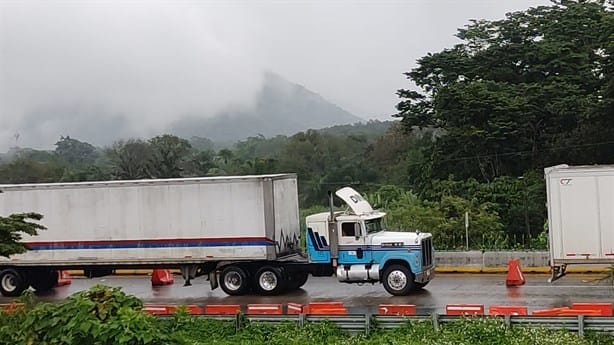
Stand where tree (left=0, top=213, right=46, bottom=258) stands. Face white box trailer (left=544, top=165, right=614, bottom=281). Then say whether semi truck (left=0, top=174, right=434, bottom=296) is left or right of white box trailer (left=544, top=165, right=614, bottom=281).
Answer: left

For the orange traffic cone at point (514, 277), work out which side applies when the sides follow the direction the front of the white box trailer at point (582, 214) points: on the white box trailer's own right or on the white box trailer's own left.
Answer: on the white box trailer's own left
